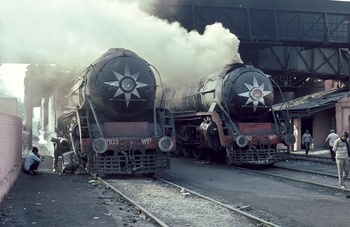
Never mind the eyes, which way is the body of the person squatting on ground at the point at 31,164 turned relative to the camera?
to the viewer's right

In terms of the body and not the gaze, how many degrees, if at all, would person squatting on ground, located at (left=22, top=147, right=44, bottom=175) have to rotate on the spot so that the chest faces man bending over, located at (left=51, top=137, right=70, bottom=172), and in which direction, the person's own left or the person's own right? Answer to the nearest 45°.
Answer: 0° — they already face them

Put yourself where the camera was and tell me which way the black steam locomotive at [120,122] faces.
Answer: facing the viewer

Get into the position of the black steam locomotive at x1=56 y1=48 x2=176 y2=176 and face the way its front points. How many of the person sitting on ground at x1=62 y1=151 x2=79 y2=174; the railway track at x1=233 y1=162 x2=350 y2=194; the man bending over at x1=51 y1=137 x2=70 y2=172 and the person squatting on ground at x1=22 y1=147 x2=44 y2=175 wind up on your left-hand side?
1

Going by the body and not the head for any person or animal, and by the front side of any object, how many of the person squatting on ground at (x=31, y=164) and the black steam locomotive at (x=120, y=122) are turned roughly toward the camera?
1

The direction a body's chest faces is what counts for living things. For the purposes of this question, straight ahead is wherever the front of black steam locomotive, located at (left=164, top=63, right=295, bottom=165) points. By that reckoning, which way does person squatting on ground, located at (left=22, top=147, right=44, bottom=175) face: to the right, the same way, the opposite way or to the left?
to the left

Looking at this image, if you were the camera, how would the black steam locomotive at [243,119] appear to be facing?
facing the viewer and to the right of the viewer

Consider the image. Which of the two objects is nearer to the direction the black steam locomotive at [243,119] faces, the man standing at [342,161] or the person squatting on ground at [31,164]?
the man standing

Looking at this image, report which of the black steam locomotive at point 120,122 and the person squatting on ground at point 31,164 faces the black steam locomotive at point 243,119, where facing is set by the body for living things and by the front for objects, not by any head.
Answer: the person squatting on ground

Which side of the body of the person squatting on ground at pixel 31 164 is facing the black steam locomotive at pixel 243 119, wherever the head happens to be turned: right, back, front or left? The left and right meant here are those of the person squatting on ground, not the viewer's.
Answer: front

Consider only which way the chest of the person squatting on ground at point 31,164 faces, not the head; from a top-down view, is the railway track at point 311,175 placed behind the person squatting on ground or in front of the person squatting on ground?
in front

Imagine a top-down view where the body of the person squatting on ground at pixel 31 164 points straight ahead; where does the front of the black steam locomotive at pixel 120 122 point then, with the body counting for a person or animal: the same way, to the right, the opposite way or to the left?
to the right
